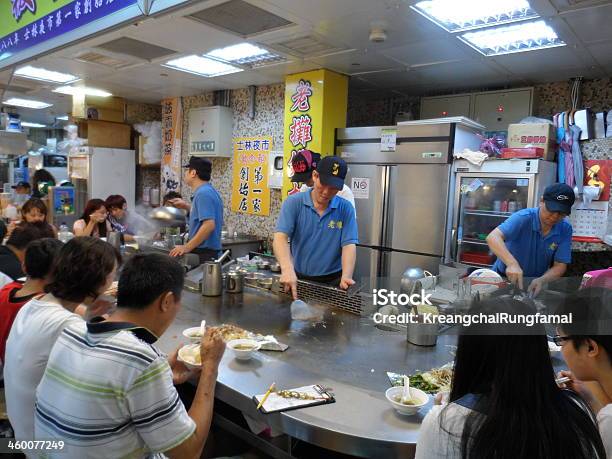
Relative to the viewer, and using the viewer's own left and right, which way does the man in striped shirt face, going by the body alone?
facing away from the viewer and to the right of the viewer

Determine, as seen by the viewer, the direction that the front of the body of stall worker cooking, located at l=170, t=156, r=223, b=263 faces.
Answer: to the viewer's left

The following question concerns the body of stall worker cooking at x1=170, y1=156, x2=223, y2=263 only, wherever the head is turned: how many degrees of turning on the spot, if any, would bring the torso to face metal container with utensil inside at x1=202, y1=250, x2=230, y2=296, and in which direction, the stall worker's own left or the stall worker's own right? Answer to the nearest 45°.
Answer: approximately 90° to the stall worker's own left

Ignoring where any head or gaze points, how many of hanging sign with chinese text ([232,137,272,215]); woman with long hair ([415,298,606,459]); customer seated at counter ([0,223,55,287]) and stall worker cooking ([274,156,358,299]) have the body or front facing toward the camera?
2

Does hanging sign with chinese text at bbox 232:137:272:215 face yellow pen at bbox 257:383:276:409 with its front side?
yes

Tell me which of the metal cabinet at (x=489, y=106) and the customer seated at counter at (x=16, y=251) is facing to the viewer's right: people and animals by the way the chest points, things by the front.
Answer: the customer seated at counter

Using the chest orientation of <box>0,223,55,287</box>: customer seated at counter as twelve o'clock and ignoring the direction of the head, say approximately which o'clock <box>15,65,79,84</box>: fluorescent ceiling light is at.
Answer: The fluorescent ceiling light is roughly at 9 o'clock from the customer seated at counter.

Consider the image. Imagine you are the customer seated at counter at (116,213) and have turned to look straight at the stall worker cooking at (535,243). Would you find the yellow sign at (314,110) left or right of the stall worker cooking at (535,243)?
left

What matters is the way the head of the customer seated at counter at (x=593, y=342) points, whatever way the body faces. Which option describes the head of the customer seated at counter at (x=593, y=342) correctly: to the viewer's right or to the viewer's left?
to the viewer's left

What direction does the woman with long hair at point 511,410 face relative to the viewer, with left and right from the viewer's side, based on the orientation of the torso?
facing away from the viewer

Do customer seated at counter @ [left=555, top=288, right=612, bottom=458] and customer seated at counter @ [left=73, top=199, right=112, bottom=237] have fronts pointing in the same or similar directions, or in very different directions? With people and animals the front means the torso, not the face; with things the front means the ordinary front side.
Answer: very different directions
